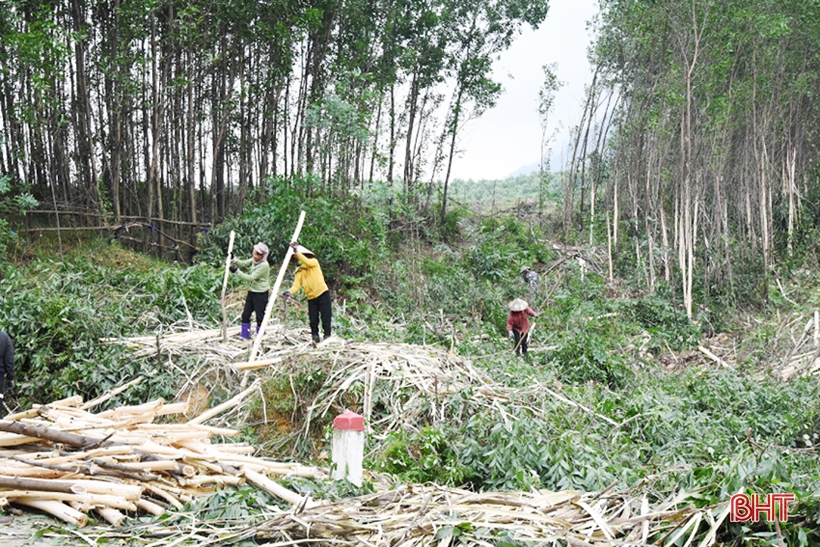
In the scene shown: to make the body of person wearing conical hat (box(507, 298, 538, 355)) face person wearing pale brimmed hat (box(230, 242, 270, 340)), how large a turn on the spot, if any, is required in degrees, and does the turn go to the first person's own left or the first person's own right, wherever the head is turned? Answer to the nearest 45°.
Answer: approximately 45° to the first person's own right

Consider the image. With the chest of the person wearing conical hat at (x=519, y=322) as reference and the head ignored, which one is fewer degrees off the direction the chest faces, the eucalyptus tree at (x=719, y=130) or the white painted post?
the white painted post

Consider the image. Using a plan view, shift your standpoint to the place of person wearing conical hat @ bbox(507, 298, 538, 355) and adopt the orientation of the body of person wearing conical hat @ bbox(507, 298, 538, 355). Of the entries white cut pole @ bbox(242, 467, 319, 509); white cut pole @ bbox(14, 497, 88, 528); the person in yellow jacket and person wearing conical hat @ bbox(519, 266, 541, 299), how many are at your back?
1

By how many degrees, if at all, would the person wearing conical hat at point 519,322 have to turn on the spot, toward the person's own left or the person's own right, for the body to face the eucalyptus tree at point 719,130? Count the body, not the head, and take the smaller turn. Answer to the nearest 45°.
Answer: approximately 135° to the person's own left

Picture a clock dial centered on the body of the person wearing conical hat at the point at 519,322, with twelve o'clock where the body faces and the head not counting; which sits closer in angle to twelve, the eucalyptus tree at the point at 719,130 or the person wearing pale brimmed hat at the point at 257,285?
the person wearing pale brimmed hat

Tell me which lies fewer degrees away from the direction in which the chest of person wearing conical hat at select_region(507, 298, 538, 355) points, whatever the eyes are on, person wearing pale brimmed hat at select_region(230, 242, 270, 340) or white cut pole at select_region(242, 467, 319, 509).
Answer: the white cut pole

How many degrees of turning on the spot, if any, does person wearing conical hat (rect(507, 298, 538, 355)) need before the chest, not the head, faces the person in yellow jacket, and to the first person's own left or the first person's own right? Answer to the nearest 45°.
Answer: approximately 45° to the first person's own right

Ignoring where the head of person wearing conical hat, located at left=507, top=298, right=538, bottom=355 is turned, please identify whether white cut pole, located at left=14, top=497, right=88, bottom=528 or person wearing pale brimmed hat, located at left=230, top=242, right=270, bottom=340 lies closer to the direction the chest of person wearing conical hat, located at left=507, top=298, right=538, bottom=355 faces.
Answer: the white cut pole

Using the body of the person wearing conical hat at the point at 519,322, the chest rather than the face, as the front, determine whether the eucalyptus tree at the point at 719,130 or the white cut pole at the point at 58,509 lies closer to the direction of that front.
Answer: the white cut pole

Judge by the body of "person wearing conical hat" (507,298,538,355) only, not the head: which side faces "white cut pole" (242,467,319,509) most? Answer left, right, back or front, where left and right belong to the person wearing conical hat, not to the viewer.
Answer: front

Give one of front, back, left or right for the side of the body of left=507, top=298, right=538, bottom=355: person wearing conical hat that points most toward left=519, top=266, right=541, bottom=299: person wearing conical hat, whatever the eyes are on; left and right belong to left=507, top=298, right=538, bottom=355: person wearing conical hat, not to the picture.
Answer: back

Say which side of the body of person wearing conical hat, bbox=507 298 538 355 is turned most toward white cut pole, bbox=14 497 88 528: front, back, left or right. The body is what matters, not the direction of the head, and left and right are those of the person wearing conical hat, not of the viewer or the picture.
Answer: front

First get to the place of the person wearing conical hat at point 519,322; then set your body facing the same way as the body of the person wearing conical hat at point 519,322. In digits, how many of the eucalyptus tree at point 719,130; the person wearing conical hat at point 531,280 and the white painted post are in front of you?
1

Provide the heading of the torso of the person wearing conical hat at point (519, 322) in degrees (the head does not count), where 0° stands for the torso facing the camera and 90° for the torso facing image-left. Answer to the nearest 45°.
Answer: approximately 0°
